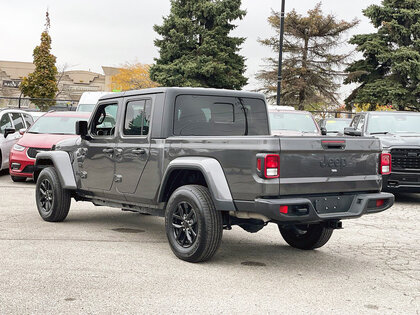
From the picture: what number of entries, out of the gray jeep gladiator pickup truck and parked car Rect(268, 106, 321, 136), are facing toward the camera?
1

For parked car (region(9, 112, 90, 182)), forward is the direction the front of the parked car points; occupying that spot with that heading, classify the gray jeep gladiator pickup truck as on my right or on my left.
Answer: on my left

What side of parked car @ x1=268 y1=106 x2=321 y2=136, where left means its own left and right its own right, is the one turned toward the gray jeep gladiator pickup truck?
front

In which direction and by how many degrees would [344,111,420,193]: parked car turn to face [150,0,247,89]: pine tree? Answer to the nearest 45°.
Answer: approximately 180°

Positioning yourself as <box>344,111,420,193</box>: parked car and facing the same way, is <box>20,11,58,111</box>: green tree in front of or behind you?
behind

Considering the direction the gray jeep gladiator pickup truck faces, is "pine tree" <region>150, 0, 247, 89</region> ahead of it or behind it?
ahead

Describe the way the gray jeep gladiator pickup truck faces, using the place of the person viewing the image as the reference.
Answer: facing away from the viewer and to the left of the viewer

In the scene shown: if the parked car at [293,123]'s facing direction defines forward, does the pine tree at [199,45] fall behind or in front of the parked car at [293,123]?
behind

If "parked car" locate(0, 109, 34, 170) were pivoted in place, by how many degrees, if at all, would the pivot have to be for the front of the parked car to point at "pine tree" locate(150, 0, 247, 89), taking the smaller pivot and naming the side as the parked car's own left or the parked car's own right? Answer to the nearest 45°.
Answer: approximately 180°

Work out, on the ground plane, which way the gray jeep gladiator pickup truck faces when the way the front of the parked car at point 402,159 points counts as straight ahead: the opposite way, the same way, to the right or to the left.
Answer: the opposite way

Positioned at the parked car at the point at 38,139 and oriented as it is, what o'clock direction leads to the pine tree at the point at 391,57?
The pine tree is roughly at 6 o'clock from the parked car.

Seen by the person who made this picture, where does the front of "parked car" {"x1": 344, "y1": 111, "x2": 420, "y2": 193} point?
facing the viewer and to the right of the viewer

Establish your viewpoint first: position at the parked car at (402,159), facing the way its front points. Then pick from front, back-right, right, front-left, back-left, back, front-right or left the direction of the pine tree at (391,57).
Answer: back-left

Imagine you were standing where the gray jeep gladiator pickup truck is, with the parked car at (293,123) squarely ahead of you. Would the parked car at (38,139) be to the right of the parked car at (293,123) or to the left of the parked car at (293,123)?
left

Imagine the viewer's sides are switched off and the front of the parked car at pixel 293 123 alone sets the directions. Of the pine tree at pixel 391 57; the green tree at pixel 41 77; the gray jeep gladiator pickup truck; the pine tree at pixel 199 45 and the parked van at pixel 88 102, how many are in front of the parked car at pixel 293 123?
1

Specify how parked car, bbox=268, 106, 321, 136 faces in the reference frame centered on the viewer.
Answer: facing the viewer

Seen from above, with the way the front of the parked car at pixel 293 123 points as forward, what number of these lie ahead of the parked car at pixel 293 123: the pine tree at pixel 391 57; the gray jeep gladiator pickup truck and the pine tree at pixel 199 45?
1
